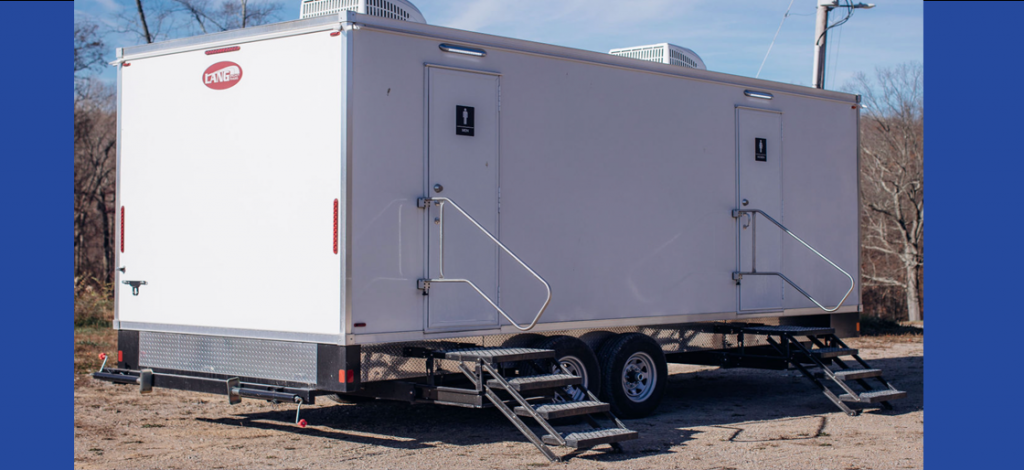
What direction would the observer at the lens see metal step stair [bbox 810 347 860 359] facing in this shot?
facing the viewer and to the right of the viewer

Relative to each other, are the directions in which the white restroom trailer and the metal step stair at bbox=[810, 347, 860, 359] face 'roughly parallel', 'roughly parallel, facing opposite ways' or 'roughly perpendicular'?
roughly perpendicular

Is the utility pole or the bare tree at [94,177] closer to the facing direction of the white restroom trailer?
the utility pole

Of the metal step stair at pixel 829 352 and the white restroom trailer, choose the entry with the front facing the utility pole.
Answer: the white restroom trailer

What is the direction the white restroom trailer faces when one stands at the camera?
facing away from the viewer and to the right of the viewer

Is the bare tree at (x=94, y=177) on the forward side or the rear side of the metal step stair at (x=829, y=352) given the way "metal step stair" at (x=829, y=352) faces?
on the rear side

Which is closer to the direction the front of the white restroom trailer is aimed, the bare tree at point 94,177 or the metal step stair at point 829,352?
the metal step stair

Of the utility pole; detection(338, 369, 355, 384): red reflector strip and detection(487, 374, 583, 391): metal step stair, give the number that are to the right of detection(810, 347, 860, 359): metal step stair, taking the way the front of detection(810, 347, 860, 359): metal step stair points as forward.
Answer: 2

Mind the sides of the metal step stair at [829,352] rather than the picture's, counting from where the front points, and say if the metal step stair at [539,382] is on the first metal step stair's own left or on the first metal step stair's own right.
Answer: on the first metal step stair's own right

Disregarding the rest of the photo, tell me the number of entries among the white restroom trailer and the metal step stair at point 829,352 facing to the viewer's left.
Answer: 0

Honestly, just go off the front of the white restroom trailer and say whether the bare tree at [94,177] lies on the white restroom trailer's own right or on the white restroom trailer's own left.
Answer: on the white restroom trailer's own left

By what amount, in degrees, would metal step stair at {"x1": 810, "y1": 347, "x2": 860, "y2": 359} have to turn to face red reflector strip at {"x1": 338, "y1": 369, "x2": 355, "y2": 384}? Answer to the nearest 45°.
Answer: approximately 90° to its right

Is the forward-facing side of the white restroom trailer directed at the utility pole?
yes
